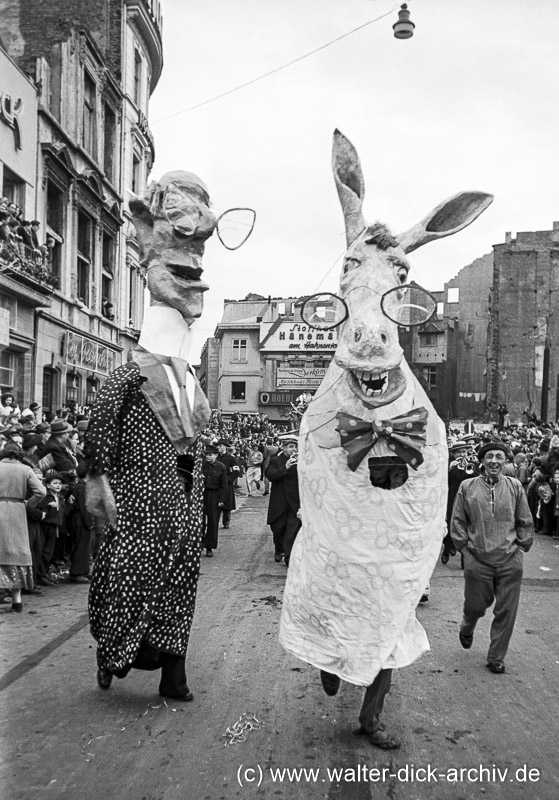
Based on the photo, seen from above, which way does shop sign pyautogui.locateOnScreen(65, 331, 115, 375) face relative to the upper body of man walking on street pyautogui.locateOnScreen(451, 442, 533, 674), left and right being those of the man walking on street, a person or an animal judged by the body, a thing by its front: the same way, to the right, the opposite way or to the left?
to the left

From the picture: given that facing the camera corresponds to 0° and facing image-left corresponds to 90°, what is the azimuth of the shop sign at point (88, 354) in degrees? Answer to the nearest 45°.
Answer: approximately 315°

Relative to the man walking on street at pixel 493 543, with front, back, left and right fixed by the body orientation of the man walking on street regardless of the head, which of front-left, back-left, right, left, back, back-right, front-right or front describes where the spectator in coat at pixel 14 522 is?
right

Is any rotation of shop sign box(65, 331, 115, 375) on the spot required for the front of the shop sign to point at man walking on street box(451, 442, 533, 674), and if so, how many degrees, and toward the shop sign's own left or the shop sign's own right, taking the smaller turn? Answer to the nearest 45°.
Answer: approximately 45° to the shop sign's own right

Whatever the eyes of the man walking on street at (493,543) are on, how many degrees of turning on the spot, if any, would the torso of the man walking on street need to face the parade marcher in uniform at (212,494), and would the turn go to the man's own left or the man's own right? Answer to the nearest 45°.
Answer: approximately 135° to the man's own right

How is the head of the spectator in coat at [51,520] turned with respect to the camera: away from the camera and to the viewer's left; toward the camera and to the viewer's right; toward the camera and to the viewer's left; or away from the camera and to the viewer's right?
toward the camera and to the viewer's right

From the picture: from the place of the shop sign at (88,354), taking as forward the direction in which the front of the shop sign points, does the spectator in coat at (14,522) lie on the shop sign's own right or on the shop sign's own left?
on the shop sign's own right

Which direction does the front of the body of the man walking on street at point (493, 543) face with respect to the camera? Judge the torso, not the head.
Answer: toward the camera
